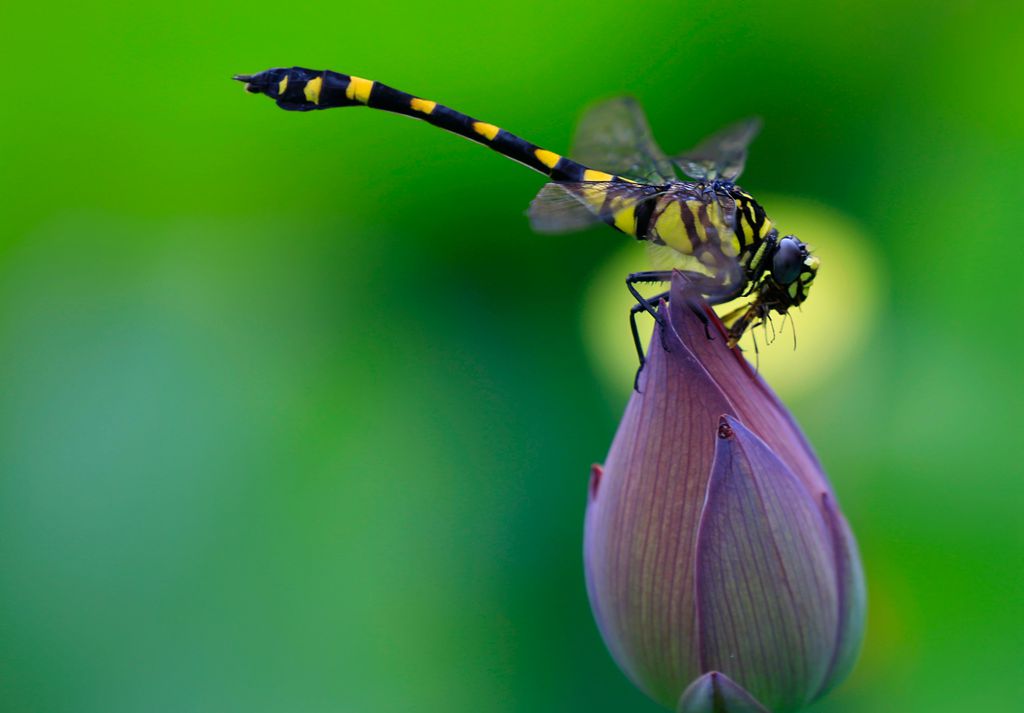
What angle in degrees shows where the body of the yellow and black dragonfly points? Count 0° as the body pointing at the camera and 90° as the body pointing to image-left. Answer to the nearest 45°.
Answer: approximately 270°
